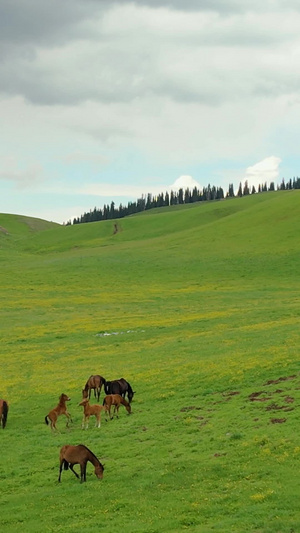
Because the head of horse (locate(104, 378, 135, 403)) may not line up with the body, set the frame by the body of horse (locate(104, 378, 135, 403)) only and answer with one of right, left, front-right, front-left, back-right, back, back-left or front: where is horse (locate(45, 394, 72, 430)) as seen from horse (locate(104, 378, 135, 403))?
back-right

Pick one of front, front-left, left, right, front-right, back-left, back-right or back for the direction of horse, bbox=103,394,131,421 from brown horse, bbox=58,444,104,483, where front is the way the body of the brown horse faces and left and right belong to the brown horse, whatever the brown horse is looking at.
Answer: left

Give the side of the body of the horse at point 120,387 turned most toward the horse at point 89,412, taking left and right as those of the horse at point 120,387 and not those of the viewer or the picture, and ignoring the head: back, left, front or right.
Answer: right

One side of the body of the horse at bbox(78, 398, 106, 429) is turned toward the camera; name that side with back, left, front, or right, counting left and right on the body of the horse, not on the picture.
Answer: left

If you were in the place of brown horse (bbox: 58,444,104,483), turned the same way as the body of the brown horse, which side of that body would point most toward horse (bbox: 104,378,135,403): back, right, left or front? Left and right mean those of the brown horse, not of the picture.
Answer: left

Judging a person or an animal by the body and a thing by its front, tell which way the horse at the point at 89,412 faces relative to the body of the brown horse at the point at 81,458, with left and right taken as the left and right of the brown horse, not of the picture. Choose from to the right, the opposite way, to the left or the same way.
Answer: the opposite way

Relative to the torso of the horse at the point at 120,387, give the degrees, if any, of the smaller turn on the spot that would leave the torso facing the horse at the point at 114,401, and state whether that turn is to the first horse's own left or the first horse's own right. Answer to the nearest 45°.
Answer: approximately 90° to the first horse's own right

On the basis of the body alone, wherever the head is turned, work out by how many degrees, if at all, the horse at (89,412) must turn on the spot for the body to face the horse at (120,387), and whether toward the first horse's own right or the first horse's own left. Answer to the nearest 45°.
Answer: approximately 135° to the first horse's own right

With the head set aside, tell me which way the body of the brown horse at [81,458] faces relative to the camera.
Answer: to the viewer's right

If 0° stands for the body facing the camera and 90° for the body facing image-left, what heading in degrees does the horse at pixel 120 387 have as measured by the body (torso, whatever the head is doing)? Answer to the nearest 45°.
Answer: approximately 270°

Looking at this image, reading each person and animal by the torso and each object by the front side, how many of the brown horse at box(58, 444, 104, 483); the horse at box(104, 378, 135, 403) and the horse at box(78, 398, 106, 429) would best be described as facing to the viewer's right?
2

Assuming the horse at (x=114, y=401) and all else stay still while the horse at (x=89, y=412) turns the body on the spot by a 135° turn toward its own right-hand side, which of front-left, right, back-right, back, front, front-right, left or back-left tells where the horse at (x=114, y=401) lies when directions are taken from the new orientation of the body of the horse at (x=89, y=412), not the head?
front

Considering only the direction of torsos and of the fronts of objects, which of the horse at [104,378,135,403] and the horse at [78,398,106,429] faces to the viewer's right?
the horse at [104,378,135,403]

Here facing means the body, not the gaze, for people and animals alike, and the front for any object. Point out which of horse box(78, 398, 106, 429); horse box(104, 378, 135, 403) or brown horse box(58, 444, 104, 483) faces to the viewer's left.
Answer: horse box(78, 398, 106, 429)

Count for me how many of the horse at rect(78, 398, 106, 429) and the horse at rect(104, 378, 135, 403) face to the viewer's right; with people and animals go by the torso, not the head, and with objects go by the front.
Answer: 1
